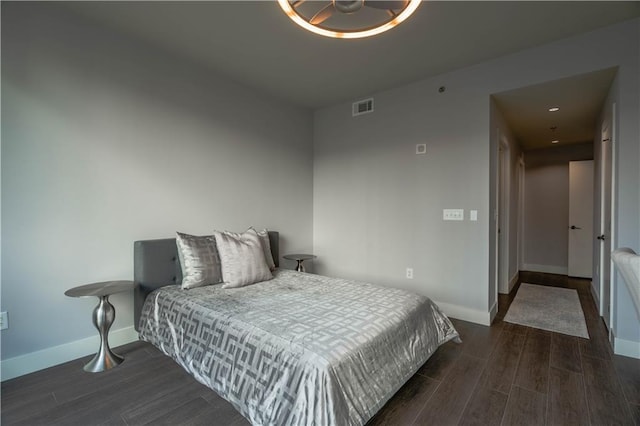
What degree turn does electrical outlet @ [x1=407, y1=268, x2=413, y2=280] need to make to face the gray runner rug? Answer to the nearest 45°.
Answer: approximately 90° to its left

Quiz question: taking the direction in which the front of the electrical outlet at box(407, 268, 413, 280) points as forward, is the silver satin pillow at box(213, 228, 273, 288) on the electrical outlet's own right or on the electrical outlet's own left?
on the electrical outlet's own right

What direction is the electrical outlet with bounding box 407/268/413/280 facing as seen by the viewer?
toward the camera

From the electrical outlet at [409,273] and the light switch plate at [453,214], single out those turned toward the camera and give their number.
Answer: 2

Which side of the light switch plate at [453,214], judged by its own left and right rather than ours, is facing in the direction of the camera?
front

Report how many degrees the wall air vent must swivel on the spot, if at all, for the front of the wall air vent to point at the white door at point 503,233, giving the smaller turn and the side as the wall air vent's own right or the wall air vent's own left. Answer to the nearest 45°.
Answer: approximately 135° to the wall air vent's own left

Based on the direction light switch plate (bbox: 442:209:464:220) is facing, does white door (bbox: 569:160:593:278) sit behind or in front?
behind

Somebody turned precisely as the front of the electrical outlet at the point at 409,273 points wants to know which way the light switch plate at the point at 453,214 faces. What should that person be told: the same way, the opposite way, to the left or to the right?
the same way

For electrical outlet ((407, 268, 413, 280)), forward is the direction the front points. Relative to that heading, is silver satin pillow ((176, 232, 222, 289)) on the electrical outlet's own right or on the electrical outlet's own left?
on the electrical outlet's own right

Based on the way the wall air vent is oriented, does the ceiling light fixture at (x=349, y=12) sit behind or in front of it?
in front

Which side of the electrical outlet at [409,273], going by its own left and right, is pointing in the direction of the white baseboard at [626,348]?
left

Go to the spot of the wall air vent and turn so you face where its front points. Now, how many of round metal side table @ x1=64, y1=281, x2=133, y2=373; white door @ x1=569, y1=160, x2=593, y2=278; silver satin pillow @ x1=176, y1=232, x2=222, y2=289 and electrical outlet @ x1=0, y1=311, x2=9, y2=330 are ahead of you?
3

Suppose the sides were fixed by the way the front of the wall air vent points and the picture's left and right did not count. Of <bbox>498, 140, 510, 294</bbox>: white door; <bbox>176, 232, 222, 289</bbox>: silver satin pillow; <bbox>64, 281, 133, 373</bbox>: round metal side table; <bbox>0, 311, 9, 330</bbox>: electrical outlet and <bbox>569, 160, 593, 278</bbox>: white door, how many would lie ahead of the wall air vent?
3
